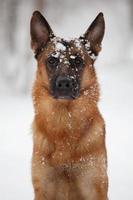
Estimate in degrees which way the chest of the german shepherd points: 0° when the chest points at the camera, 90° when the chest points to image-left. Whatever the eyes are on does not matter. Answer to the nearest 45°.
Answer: approximately 0°
